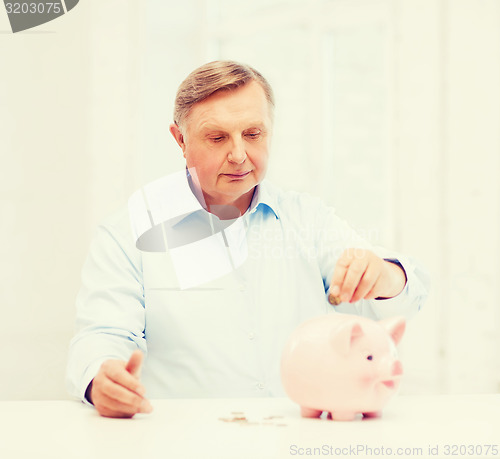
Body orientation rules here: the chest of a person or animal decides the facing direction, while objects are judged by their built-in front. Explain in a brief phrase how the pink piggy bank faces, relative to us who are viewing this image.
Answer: facing the viewer and to the right of the viewer
